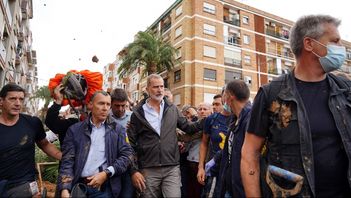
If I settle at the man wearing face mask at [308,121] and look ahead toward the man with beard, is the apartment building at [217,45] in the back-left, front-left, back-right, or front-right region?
front-right

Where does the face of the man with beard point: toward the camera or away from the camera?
toward the camera

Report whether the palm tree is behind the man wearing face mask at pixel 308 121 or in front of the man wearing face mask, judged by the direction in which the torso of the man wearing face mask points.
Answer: behind

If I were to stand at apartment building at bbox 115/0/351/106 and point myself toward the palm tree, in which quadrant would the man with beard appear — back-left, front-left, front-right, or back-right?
front-left

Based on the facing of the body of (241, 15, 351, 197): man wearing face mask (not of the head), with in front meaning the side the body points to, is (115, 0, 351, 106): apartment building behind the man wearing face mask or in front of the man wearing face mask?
behind

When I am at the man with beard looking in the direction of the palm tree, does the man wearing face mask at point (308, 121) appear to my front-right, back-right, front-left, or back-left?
back-right
